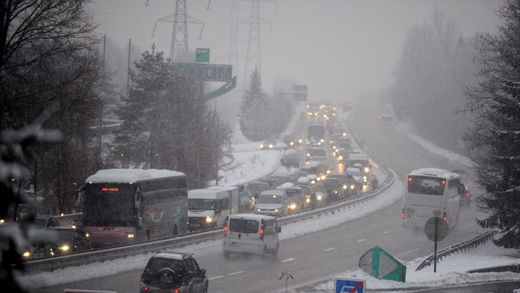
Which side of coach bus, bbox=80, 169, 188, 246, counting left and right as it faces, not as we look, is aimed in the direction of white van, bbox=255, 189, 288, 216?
back

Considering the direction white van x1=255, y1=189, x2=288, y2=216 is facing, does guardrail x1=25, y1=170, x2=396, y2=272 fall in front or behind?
in front

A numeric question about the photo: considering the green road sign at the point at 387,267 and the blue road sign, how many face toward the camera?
2

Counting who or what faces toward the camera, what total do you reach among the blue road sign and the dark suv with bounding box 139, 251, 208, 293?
1

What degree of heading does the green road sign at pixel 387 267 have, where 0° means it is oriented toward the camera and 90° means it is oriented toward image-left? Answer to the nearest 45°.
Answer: approximately 0°

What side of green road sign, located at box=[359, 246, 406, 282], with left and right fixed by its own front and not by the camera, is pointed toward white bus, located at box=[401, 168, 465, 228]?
back

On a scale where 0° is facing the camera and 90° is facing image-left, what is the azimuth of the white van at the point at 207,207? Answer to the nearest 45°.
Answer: approximately 45°

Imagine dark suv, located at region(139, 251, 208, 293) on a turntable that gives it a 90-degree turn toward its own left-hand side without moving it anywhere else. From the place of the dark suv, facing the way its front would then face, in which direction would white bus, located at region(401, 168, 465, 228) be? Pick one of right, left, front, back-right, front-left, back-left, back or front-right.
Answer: right

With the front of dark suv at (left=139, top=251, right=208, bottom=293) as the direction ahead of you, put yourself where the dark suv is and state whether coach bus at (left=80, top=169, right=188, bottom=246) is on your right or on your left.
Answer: on your left

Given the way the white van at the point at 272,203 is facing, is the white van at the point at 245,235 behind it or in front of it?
in front

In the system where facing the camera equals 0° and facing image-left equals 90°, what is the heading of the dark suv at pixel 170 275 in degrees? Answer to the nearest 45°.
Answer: approximately 225°

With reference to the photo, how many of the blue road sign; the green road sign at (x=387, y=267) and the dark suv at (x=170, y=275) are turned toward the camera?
2

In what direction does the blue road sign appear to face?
toward the camera

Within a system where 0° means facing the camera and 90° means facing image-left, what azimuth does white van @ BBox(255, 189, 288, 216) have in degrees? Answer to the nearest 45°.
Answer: approximately 45°

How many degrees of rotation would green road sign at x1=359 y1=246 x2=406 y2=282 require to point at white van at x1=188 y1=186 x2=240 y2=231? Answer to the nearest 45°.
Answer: approximately 135° to its right
